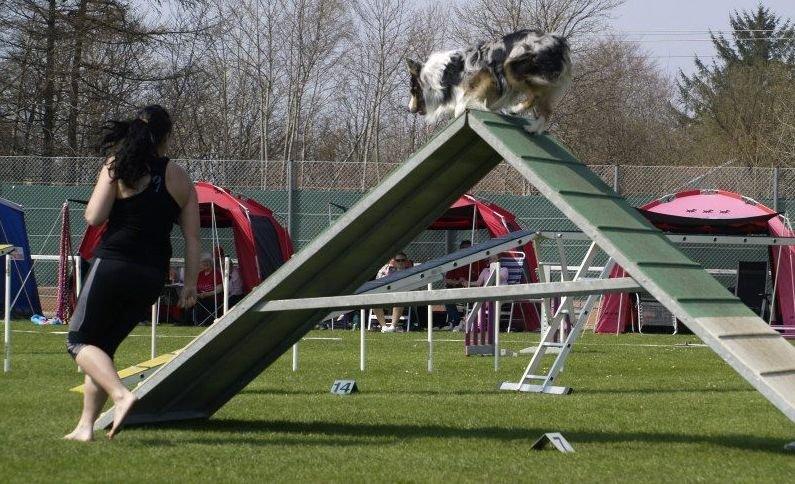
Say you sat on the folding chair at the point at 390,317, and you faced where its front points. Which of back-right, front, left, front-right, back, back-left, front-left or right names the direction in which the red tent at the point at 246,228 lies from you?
right

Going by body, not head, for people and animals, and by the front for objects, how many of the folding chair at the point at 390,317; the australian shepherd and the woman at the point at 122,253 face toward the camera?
1

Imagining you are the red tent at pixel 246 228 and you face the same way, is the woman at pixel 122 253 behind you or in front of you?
in front

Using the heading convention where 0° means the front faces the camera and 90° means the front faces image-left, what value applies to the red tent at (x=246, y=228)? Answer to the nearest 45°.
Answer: approximately 45°

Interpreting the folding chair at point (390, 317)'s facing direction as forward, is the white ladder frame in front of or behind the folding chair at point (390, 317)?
in front

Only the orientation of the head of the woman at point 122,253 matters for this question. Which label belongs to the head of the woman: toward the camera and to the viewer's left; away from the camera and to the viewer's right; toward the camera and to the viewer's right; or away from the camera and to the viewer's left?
away from the camera and to the viewer's right

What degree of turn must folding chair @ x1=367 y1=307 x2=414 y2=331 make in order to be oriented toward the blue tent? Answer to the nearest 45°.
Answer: approximately 90° to its right

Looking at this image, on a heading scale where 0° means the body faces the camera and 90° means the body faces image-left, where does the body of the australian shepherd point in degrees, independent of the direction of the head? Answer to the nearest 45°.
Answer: approximately 90°

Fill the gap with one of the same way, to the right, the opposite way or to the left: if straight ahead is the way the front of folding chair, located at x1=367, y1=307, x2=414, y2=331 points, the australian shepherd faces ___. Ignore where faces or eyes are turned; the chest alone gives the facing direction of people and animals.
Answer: to the right

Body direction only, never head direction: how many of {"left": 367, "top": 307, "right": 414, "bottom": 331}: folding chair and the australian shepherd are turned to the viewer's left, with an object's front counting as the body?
1

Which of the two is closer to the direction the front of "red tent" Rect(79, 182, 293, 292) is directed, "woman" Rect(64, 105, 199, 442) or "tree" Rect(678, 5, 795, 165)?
the woman
